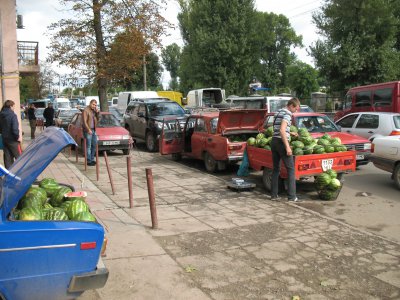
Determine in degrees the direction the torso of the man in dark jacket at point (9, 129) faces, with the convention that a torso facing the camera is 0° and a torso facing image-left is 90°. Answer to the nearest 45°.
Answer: approximately 225°

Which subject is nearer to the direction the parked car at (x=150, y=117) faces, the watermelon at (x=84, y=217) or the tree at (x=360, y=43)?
the watermelon

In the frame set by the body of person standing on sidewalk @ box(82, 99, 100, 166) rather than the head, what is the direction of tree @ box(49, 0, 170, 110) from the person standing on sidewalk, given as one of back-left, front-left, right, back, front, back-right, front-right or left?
back-left

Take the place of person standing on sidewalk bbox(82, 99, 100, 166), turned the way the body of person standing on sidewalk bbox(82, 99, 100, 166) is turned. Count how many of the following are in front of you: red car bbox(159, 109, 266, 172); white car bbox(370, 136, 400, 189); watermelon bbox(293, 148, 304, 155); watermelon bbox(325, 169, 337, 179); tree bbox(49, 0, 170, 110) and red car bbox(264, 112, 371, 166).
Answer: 5

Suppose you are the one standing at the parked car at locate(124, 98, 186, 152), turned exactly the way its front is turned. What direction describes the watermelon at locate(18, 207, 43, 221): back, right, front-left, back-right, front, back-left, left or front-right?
front-right

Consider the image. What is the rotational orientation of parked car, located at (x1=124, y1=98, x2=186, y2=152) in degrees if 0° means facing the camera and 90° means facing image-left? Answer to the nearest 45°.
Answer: approximately 315°

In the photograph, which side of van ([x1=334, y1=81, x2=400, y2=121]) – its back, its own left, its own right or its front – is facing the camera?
left

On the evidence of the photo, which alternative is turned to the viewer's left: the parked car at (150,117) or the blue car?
the blue car

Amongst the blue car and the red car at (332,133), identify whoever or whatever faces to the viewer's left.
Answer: the blue car

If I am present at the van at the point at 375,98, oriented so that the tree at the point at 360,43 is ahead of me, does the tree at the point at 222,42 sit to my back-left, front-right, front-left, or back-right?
front-left

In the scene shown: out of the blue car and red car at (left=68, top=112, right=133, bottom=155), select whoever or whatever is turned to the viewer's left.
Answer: the blue car

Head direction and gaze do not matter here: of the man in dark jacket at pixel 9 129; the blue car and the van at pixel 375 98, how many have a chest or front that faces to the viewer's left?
2

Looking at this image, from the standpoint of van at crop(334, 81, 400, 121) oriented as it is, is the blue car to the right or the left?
on its left

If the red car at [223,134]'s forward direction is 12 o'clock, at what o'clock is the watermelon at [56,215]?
The watermelon is roughly at 8 o'clock from the red car.

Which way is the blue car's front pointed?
to the viewer's left

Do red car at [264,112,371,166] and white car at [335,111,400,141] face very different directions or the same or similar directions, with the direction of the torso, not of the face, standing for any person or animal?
very different directions

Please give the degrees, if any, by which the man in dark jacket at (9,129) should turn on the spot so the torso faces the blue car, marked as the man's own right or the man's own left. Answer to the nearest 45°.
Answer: approximately 135° to the man's own right

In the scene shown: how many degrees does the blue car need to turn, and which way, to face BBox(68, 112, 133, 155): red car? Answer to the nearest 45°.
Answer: approximately 90° to its right

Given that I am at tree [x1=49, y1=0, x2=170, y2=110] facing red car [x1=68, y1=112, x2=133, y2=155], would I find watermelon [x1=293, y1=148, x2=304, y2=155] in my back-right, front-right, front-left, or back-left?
front-left

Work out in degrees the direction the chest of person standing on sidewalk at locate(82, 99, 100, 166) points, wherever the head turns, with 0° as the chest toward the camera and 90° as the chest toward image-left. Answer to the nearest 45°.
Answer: approximately 315°
